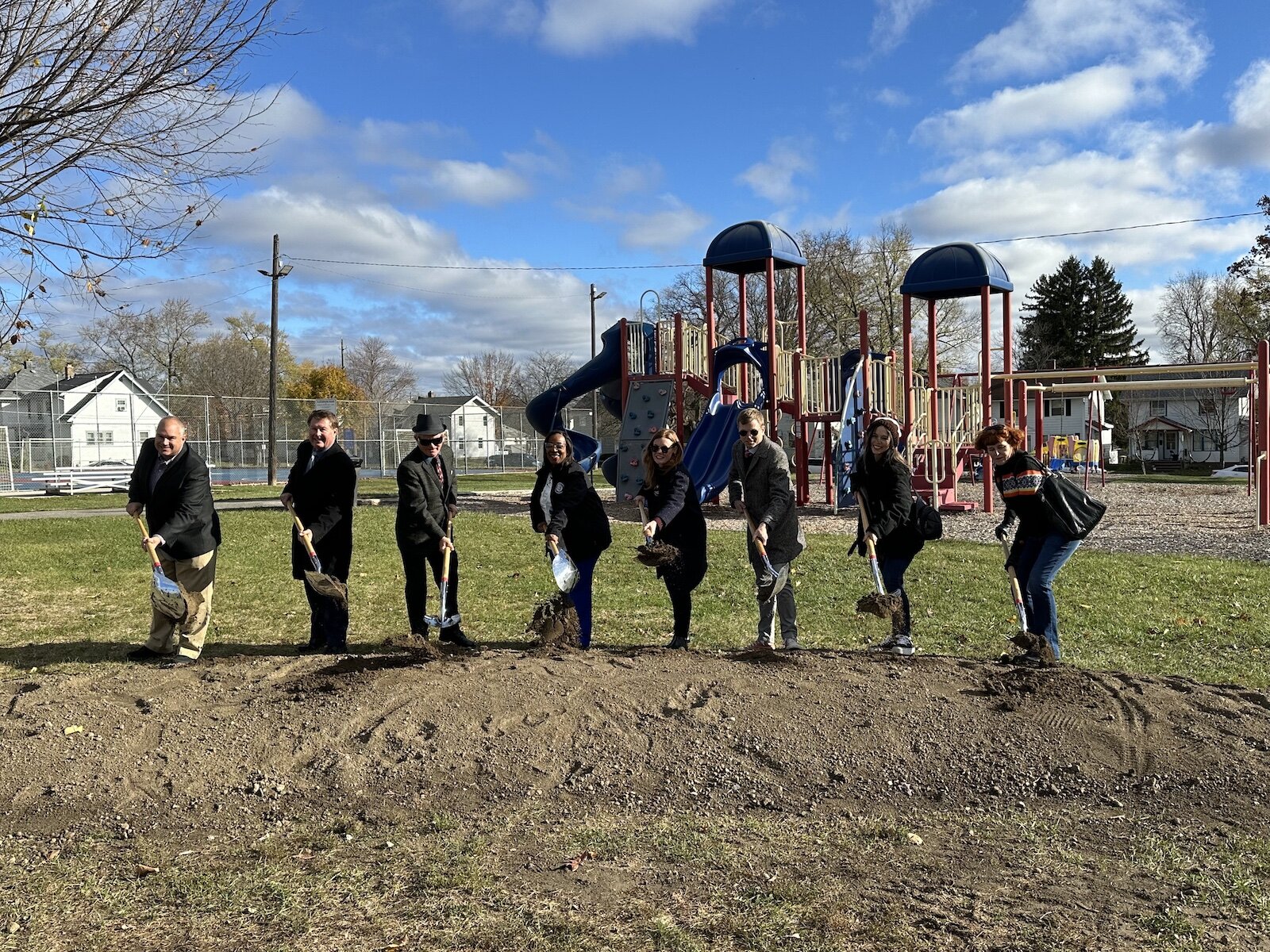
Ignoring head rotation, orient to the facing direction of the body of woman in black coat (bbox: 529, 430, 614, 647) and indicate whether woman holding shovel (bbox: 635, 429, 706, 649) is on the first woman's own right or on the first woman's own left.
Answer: on the first woman's own left

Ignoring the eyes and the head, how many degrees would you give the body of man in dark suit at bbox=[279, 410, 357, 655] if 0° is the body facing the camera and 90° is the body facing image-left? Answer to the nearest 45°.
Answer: approximately 45°

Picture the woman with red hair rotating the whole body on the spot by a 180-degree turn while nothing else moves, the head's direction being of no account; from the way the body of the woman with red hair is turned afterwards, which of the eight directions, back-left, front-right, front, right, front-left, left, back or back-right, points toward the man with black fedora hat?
back-left

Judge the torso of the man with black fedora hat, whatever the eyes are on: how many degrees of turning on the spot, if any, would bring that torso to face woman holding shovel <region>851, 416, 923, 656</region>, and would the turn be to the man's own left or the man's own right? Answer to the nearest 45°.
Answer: approximately 45° to the man's own left

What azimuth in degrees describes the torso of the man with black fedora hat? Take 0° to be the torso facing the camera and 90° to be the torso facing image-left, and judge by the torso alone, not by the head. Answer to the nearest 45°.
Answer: approximately 315°

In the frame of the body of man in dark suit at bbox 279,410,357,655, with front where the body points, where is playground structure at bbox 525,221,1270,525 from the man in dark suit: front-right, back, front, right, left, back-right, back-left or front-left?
back

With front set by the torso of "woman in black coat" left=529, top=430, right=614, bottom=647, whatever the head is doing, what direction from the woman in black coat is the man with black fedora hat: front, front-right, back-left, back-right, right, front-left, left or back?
front-right

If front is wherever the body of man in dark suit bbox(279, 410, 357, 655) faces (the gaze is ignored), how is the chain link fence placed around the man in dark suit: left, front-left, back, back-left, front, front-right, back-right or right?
back-right

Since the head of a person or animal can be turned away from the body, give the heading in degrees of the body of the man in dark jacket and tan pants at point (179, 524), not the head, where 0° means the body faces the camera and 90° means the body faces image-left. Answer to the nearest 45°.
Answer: approximately 45°

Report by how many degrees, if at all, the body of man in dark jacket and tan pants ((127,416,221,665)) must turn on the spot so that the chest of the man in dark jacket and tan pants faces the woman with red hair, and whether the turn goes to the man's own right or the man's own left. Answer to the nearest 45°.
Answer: approximately 90° to the man's own left
